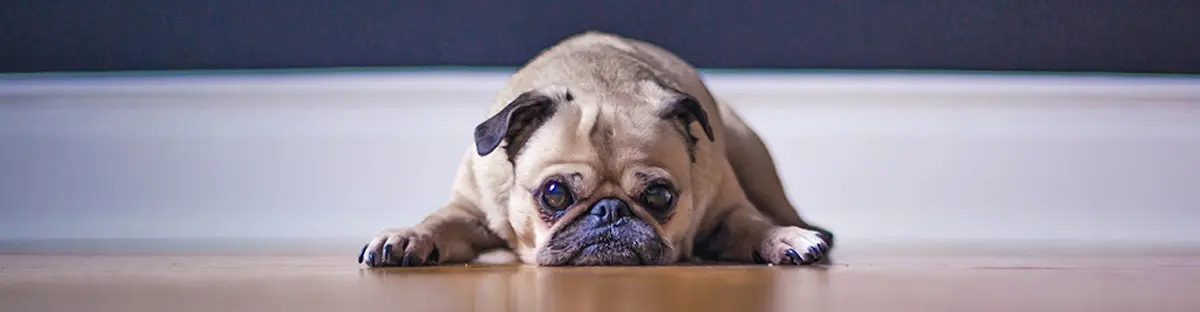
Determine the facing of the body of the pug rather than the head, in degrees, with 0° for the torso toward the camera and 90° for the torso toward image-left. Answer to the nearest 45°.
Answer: approximately 0°
